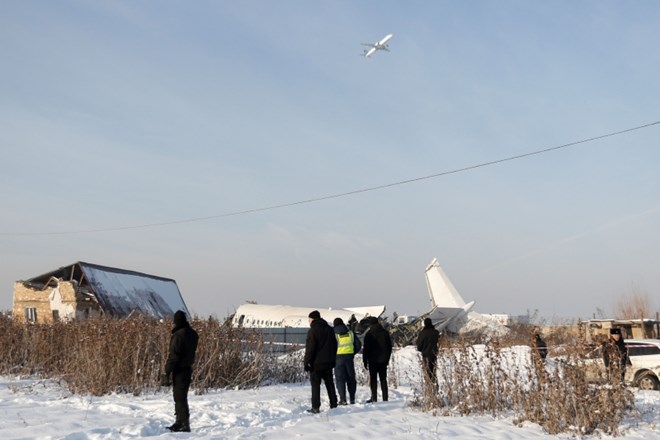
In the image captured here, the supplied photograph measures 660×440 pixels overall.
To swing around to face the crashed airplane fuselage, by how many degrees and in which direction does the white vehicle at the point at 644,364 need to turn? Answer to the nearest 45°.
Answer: approximately 45° to its right

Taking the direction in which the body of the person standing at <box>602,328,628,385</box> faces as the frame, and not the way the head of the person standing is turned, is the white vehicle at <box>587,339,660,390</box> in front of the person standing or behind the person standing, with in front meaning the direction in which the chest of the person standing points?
behind

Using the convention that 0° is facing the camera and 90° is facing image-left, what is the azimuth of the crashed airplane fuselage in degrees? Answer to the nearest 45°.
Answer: approximately 90°

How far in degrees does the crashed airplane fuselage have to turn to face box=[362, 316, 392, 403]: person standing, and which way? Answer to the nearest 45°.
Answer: approximately 90° to its left

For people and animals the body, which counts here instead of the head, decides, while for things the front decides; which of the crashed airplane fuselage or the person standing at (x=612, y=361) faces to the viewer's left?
the crashed airplane fuselage

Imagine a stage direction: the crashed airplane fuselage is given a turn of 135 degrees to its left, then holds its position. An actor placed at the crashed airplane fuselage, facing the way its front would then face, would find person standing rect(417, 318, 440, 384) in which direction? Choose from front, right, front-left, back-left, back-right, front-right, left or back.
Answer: front-right

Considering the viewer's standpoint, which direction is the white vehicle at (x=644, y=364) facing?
facing to the left of the viewer
